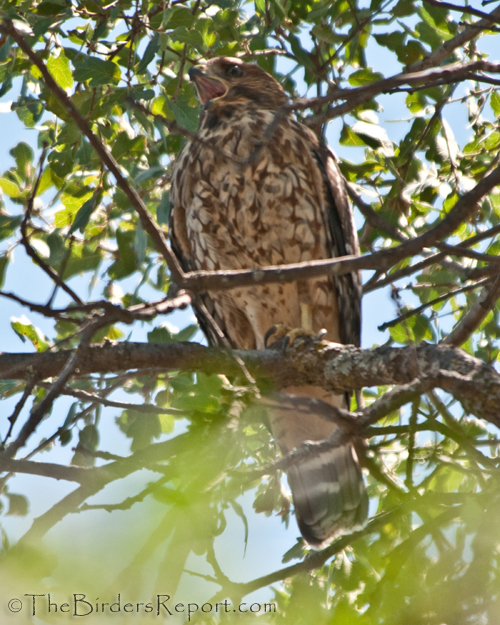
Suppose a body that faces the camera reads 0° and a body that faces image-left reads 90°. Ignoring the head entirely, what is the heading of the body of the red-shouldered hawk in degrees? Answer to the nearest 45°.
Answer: approximately 45°
